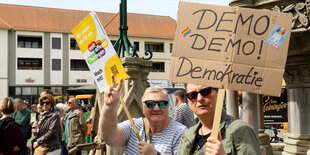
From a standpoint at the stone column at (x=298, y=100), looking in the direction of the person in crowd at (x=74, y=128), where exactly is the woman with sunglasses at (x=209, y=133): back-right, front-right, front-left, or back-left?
front-left

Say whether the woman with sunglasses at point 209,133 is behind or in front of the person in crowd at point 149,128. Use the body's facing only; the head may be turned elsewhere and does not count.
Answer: in front

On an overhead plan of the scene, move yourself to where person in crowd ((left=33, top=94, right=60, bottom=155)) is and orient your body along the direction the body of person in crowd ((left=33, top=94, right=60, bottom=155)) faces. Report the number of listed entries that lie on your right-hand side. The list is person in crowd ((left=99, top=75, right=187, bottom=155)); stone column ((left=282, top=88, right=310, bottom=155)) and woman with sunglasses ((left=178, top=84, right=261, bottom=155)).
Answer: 0

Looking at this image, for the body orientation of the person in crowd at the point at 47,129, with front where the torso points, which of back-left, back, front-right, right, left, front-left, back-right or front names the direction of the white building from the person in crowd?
back-right

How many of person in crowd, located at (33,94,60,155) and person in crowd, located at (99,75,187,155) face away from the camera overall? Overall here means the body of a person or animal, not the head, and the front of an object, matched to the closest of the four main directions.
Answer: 0

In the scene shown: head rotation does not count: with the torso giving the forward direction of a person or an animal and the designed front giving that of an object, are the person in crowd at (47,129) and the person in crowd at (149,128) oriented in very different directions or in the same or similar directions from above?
same or similar directions

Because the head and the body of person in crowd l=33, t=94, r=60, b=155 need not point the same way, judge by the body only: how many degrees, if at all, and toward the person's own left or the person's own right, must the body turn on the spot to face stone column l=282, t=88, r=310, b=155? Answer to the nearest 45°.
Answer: approximately 135° to the person's own left

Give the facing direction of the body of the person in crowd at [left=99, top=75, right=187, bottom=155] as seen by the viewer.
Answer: toward the camera

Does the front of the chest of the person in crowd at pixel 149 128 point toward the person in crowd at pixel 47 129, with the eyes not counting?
no

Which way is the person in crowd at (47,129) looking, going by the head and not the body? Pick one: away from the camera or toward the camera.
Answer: toward the camera

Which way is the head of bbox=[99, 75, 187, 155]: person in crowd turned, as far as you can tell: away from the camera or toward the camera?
toward the camera

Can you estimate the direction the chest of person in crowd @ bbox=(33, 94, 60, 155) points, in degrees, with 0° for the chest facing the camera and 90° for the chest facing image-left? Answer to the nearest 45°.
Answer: approximately 45°

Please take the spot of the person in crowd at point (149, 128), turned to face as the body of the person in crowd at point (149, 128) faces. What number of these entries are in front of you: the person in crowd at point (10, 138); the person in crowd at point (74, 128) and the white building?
0

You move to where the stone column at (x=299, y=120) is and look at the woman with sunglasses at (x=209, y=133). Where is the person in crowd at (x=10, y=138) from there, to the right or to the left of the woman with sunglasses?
right

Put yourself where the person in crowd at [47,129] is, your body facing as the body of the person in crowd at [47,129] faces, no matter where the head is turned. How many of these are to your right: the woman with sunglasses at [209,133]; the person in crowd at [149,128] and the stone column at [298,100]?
0

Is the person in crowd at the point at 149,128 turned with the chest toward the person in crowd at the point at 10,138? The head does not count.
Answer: no
